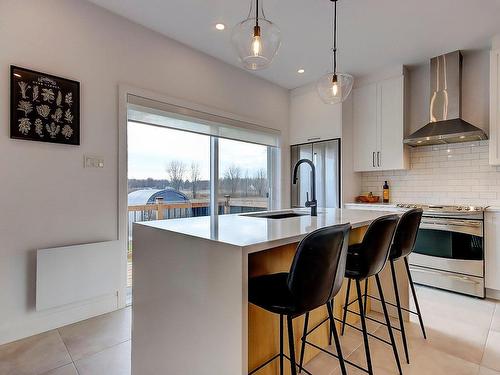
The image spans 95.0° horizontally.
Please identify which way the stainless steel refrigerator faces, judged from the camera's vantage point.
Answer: facing the viewer and to the left of the viewer

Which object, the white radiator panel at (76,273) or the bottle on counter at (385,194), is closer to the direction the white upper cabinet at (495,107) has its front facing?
the white radiator panel

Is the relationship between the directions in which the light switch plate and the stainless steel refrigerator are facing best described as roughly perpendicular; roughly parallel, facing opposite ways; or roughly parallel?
roughly perpendicular

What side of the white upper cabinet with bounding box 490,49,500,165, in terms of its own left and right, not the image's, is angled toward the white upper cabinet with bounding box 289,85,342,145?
right

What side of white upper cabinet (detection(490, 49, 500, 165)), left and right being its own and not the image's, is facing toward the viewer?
front

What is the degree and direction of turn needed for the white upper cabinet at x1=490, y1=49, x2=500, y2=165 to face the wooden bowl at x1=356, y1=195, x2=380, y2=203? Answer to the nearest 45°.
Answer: approximately 90° to its right
